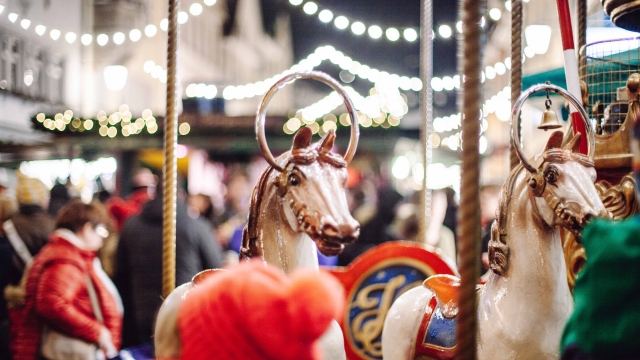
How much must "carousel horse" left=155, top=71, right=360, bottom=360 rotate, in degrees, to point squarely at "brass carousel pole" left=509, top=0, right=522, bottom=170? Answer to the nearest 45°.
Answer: approximately 45° to its left

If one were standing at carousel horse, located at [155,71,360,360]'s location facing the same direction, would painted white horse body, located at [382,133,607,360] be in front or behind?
in front

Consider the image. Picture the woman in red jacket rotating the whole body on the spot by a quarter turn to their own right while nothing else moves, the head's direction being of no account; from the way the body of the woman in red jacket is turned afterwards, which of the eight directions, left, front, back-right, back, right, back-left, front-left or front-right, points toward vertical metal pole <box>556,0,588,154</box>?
front-left

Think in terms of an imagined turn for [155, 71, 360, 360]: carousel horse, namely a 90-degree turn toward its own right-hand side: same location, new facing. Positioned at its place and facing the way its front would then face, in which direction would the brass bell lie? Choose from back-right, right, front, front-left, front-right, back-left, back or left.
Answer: back-left

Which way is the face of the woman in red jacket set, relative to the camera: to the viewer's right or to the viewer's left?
to the viewer's right

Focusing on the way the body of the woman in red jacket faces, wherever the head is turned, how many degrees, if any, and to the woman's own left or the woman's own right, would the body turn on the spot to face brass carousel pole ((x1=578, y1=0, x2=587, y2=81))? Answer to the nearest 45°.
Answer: approximately 45° to the woman's own right

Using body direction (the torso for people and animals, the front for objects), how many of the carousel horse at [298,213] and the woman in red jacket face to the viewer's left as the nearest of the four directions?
0

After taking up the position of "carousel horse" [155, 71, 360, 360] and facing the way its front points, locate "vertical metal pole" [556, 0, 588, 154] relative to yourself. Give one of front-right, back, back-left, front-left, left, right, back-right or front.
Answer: front-left

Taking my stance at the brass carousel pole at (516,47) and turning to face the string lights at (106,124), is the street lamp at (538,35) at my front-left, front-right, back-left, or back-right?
front-right

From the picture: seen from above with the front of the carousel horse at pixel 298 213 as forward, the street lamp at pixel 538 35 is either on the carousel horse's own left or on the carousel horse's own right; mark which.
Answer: on the carousel horse's own left

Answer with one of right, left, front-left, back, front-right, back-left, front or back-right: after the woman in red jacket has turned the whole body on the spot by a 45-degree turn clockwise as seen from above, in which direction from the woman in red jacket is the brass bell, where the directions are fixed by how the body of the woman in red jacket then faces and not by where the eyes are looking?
front

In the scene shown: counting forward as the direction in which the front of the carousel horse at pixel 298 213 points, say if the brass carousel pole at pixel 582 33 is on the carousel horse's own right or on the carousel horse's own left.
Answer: on the carousel horse's own left

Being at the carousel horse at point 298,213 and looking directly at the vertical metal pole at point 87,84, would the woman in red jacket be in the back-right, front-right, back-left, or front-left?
front-left

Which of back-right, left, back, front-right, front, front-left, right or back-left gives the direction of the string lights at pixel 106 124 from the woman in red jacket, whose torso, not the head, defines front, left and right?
left

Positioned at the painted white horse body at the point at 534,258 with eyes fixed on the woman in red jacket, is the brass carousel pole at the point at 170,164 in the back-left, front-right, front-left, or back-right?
front-left

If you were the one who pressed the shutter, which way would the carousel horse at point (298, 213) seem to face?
facing the viewer and to the right of the viewer

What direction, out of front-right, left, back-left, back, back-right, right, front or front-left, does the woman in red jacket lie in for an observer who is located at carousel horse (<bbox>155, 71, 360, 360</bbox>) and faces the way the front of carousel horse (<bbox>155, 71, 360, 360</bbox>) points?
back

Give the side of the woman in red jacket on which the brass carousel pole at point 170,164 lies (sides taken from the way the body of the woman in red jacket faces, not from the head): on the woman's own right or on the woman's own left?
on the woman's own right

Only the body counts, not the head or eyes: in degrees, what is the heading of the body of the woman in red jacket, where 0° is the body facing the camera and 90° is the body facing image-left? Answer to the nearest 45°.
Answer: approximately 270°
